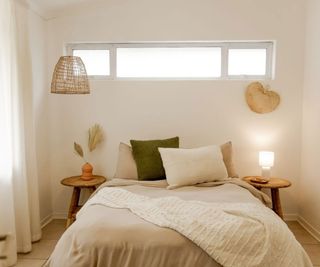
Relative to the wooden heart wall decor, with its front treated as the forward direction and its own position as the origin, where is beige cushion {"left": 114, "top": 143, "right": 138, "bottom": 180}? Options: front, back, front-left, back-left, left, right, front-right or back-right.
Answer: front-right

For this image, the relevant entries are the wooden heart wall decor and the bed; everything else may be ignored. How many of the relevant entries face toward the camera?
2

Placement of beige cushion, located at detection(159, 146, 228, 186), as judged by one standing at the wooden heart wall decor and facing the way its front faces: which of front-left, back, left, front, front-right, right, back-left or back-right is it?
front-right

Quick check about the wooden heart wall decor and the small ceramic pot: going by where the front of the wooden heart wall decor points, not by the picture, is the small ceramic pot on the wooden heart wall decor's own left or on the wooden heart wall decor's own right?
on the wooden heart wall decor's own right

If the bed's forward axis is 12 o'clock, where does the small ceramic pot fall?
The small ceramic pot is roughly at 5 o'clock from the bed.

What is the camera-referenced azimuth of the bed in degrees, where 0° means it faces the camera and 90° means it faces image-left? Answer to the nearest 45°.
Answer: approximately 0°

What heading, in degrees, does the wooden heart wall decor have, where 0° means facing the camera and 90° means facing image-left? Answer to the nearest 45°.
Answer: approximately 0°

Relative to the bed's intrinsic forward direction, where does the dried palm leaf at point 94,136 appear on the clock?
The dried palm leaf is roughly at 5 o'clock from the bed.

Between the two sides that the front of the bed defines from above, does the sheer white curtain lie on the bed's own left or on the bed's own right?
on the bed's own right
